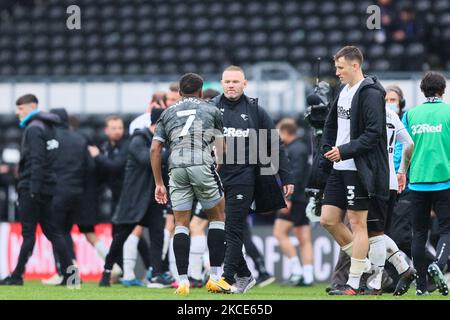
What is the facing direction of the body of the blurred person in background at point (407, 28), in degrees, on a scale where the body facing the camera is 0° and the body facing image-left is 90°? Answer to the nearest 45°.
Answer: approximately 0°

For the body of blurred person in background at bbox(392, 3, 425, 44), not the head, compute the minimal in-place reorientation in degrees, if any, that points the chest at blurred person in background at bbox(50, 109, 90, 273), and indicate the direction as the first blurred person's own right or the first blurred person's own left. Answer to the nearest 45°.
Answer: approximately 45° to the first blurred person's own right

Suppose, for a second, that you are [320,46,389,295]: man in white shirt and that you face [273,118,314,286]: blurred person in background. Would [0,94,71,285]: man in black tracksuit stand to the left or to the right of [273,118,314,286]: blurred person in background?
left

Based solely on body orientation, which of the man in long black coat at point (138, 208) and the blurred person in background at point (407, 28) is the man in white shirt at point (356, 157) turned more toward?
the man in long black coat

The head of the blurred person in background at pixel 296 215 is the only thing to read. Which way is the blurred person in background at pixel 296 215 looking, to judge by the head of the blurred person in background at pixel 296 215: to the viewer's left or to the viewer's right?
to the viewer's left
